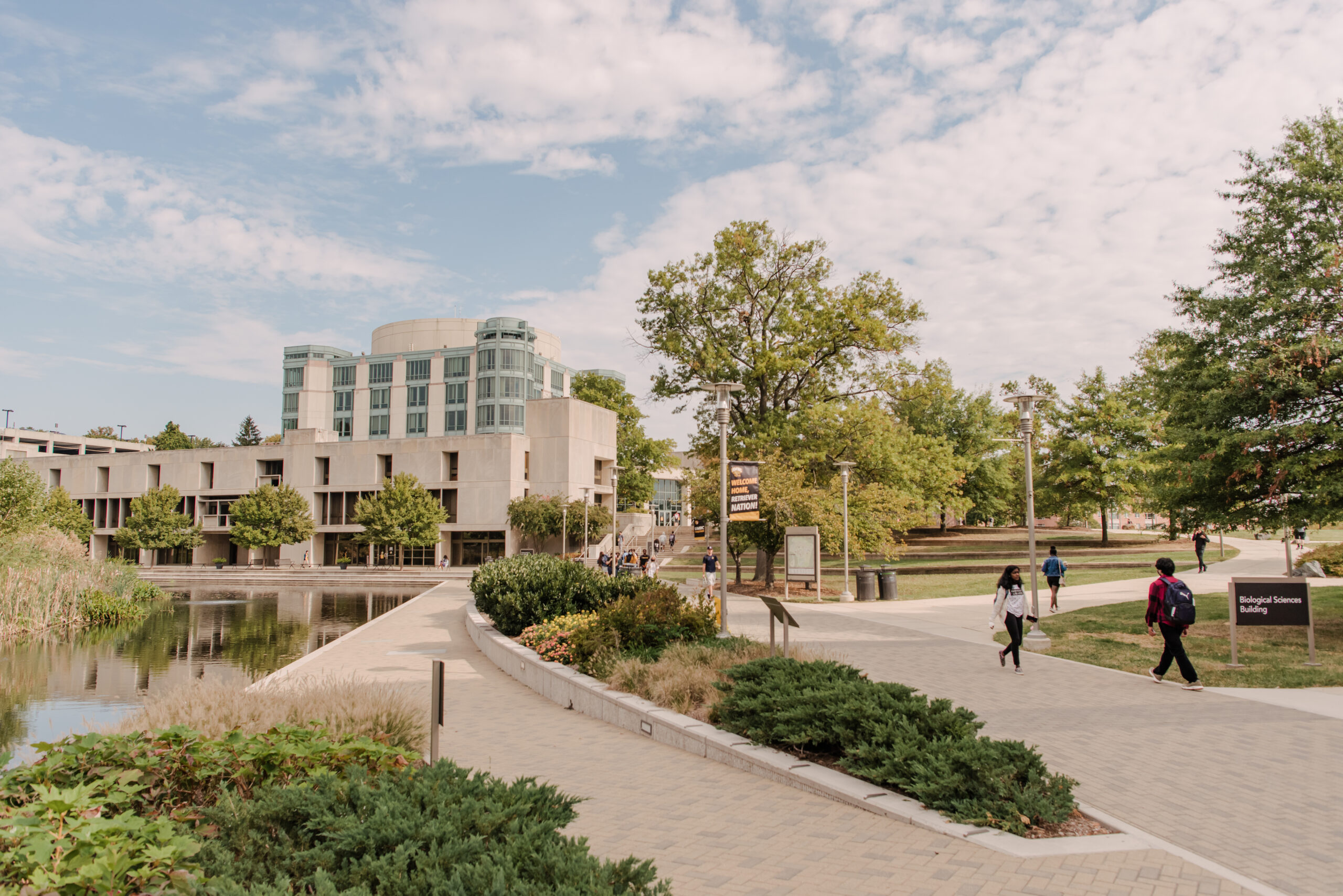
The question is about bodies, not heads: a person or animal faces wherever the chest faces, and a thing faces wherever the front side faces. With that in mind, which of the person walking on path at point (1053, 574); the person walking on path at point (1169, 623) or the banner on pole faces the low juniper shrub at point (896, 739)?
the banner on pole

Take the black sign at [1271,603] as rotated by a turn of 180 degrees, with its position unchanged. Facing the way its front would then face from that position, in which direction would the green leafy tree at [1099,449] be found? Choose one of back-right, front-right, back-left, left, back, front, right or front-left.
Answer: front

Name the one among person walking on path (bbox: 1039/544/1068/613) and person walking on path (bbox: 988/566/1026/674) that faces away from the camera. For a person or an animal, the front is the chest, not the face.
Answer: person walking on path (bbox: 1039/544/1068/613)

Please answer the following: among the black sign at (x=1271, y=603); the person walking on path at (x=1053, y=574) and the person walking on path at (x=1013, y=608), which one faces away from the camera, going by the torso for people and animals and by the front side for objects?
the person walking on path at (x=1053, y=574)

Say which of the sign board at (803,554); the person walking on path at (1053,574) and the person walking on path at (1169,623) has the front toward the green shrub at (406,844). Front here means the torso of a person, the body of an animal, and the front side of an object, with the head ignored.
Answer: the sign board
